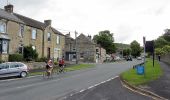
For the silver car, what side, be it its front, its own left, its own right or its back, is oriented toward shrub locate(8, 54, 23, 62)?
right

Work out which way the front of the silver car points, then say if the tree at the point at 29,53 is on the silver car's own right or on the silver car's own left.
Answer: on the silver car's own right

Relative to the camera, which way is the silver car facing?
to the viewer's left
